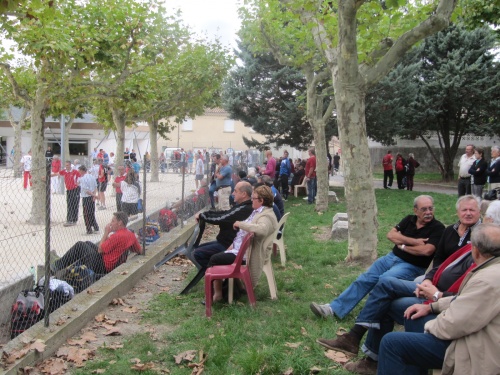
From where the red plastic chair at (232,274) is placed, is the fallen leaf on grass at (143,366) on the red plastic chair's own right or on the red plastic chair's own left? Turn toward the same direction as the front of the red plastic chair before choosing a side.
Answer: on the red plastic chair's own left

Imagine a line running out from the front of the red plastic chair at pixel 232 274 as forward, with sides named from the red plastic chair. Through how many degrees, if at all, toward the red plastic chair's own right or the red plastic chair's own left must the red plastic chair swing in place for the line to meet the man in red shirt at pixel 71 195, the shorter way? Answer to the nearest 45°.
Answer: approximately 45° to the red plastic chair's own right

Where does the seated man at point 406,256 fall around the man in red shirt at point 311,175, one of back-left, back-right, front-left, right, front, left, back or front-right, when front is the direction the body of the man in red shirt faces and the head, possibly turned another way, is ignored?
left

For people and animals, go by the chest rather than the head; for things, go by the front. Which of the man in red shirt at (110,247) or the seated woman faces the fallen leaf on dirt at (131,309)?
the seated woman

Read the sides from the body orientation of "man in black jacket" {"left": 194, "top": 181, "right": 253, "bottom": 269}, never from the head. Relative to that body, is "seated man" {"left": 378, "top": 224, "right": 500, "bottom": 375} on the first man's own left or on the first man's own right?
on the first man's own left

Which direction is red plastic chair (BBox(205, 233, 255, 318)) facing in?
to the viewer's left

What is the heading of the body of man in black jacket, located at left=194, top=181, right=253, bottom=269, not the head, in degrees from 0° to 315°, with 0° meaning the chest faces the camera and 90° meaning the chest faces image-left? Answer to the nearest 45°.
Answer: approximately 90°

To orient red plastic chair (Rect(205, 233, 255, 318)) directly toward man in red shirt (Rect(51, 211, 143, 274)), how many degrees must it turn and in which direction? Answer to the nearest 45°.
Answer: approximately 45° to its right

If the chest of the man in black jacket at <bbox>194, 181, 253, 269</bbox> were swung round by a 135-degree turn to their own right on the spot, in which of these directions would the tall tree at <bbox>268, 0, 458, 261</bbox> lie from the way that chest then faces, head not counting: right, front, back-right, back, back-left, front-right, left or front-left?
front
